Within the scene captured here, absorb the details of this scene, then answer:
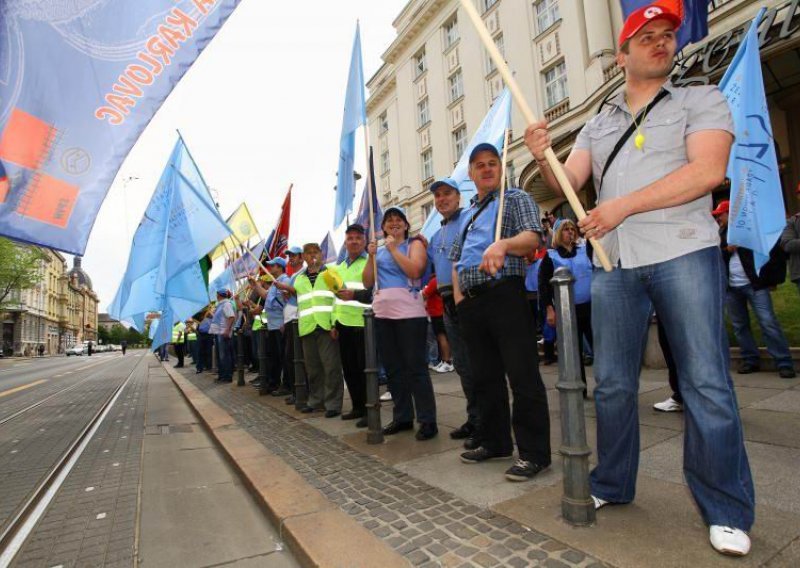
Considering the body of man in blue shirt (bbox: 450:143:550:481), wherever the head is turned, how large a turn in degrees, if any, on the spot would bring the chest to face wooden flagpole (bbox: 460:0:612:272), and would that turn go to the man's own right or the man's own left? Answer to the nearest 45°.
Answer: approximately 45° to the man's own left

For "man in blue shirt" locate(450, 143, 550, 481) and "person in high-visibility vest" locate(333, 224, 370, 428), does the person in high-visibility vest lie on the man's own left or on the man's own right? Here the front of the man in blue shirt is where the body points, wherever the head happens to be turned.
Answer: on the man's own right

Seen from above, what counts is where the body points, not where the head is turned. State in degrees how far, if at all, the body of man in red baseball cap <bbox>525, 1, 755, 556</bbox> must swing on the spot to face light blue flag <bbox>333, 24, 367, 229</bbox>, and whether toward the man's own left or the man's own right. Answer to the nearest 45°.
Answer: approximately 135° to the man's own right

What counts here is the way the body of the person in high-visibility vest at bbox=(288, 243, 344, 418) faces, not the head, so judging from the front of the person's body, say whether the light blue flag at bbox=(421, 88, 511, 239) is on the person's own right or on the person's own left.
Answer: on the person's own left

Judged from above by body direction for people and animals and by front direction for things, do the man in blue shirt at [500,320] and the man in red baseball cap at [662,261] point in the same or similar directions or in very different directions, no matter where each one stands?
same or similar directions

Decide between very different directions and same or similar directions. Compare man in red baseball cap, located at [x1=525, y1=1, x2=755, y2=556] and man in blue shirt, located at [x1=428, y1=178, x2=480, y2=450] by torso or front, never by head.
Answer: same or similar directions

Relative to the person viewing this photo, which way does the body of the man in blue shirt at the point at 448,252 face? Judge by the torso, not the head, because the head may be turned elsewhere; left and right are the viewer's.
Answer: facing the viewer and to the left of the viewer

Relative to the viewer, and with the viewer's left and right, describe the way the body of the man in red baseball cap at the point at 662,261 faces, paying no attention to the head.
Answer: facing the viewer

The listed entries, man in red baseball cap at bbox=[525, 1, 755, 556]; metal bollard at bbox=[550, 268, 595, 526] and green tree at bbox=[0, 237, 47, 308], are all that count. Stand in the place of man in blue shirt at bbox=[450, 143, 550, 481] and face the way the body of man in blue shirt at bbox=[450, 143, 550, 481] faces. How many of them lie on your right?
1

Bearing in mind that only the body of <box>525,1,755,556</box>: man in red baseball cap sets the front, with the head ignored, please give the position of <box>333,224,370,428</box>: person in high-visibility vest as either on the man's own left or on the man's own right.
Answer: on the man's own right
